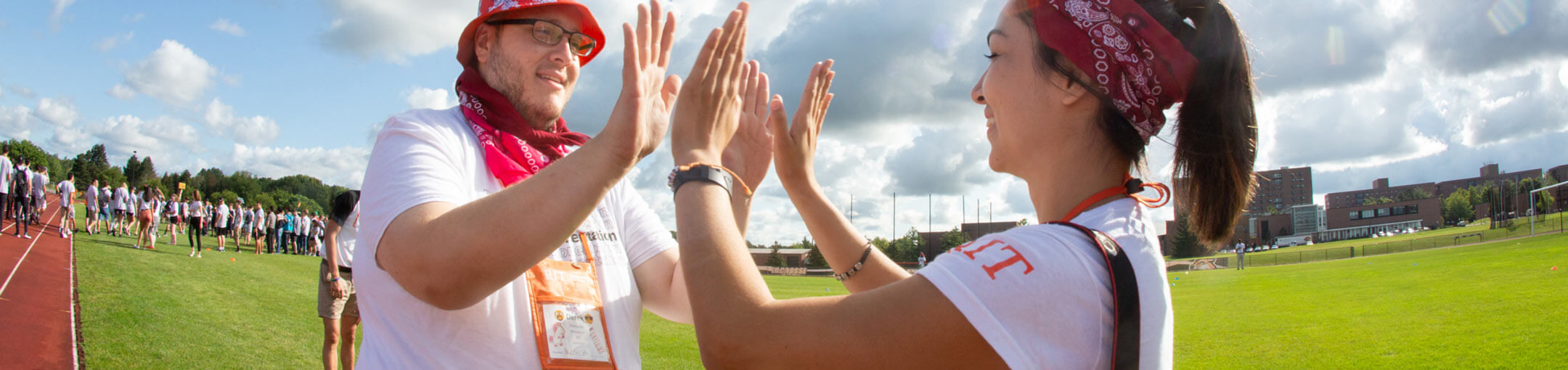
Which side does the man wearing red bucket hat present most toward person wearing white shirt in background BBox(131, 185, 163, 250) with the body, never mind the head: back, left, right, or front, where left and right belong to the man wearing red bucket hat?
back

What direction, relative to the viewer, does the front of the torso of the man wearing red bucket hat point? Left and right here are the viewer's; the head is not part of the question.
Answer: facing the viewer and to the right of the viewer

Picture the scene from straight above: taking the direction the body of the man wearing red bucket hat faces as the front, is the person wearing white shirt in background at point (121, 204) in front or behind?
behind

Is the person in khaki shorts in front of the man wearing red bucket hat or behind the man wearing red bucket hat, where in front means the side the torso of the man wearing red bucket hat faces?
behind

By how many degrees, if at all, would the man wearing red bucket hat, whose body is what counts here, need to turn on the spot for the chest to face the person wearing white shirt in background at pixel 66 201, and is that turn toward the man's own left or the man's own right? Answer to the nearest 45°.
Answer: approximately 180°

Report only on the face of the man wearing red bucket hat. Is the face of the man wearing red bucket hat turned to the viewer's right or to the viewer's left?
to the viewer's right

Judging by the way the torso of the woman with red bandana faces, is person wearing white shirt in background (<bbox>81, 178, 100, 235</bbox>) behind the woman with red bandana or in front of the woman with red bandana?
in front

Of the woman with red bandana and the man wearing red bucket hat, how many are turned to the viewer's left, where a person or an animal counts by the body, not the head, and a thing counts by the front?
1

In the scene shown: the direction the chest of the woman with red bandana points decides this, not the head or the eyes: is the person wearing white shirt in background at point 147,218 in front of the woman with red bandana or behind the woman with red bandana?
in front

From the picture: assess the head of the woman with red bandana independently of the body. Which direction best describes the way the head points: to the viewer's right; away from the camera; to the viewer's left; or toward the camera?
to the viewer's left

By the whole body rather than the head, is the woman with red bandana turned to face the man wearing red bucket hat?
yes

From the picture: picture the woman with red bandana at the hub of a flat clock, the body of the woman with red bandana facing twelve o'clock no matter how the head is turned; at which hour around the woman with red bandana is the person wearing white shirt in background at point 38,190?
The person wearing white shirt in background is roughly at 1 o'clock from the woman with red bandana.

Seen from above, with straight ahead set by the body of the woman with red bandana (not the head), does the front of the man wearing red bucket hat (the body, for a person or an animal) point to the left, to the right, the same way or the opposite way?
the opposite way

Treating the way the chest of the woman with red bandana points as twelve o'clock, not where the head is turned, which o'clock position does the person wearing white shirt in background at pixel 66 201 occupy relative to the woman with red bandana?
The person wearing white shirt in background is roughly at 1 o'clock from the woman with red bandana.

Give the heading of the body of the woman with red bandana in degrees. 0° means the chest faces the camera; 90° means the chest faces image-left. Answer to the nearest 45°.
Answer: approximately 90°

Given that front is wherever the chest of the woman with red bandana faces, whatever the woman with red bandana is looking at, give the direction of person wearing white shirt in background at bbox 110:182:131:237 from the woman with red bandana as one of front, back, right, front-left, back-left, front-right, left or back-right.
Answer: front-right
